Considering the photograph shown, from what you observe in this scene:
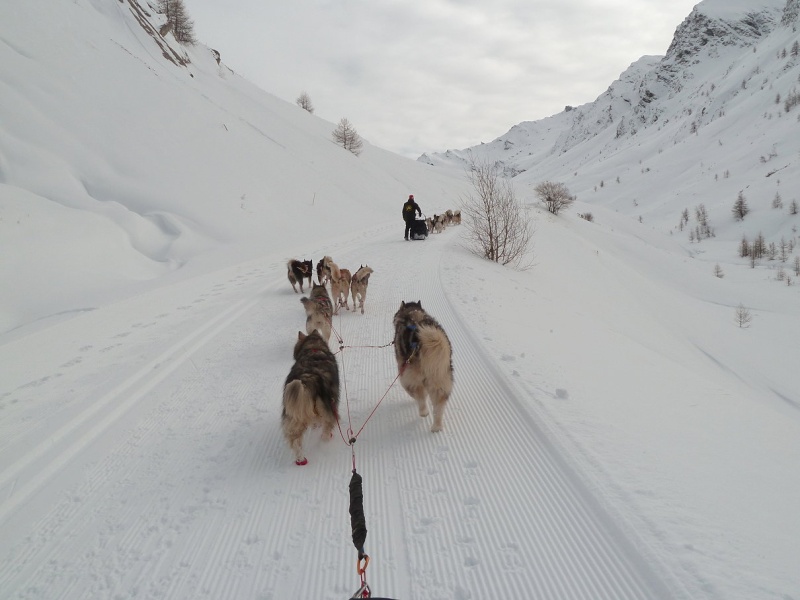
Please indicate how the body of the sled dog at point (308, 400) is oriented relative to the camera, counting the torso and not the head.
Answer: away from the camera

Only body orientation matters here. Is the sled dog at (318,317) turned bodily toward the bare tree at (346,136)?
yes

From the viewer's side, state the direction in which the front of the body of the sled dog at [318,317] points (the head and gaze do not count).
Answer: away from the camera

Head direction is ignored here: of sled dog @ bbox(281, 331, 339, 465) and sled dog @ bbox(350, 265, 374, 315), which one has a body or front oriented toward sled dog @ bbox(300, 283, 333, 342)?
sled dog @ bbox(281, 331, 339, 465)

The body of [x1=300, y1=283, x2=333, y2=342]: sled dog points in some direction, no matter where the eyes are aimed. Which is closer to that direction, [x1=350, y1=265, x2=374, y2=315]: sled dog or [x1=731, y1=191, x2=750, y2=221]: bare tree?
the sled dog

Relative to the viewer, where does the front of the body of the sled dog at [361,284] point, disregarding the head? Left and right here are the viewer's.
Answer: facing away from the viewer

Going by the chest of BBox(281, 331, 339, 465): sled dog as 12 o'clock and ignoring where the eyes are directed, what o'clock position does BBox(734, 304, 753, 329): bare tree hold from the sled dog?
The bare tree is roughly at 2 o'clock from the sled dog.

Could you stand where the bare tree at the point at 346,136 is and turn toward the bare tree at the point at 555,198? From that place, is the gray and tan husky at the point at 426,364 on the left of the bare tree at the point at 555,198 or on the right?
right

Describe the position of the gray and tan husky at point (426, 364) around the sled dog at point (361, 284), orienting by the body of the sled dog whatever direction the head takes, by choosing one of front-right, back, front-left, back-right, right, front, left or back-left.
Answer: back

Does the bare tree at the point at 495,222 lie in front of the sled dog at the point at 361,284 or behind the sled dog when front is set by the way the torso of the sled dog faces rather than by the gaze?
in front

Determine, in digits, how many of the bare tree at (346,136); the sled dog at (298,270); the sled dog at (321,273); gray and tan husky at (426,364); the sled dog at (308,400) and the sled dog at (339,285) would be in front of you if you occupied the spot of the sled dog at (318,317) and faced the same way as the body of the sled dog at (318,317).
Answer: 4

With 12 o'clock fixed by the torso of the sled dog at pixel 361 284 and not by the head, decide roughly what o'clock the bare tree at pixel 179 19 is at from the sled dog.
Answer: The bare tree is roughly at 11 o'clock from the sled dog.
